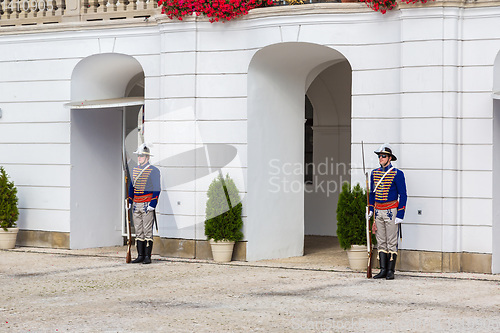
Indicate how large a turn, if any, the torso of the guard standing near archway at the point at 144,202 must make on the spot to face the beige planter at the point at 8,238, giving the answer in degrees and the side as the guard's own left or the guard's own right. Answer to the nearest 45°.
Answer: approximately 90° to the guard's own right

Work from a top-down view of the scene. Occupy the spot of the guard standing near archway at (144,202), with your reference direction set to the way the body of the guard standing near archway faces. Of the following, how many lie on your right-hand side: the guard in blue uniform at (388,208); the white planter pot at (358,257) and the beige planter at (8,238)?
1

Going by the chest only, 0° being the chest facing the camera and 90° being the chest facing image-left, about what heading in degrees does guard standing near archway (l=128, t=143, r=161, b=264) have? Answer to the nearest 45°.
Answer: approximately 45°

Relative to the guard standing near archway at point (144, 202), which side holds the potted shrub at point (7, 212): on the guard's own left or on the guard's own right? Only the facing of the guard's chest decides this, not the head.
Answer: on the guard's own right

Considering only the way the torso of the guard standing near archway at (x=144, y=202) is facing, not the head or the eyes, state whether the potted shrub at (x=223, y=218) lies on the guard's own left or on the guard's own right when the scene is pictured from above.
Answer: on the guard's own left

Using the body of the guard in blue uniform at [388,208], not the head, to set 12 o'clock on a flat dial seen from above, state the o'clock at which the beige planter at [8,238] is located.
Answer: The beige planter is roughly at 2 o'clock from the guard in blue uniform.

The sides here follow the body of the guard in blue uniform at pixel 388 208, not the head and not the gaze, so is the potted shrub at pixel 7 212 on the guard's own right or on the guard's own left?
on the guard's own right

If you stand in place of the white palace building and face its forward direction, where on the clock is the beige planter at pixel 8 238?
The beige planter is roughly at 2 o'clock from the white palace building.

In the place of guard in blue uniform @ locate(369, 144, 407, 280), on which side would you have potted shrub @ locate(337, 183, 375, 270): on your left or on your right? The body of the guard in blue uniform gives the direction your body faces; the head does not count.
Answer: on your right

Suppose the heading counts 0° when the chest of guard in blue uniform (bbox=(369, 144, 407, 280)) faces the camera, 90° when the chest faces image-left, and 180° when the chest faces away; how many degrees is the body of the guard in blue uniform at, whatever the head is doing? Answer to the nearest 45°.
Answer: approximately 45°

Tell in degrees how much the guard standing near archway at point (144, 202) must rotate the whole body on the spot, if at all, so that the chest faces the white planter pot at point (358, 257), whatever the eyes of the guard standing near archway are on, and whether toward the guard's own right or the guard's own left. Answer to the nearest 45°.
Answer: approximately 90° to the guard's own left

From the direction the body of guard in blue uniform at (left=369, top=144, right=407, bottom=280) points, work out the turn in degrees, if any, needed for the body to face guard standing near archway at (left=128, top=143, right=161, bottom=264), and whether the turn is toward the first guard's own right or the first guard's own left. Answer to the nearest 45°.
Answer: approximately 45° to the first guard's own right
